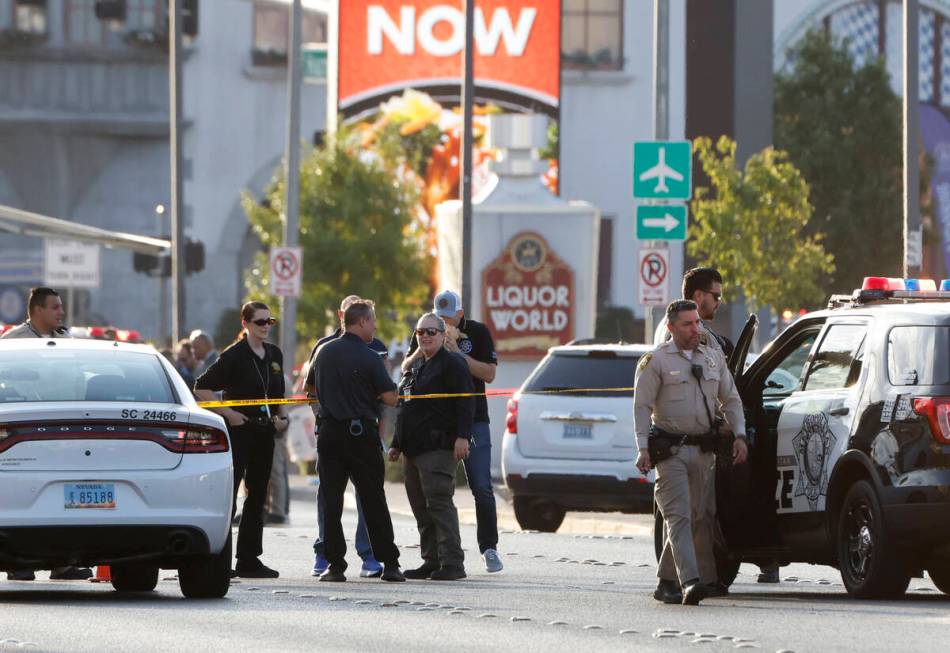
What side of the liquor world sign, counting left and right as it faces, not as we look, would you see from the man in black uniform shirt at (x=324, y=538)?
front

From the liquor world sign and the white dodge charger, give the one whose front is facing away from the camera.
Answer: the white dodge charger

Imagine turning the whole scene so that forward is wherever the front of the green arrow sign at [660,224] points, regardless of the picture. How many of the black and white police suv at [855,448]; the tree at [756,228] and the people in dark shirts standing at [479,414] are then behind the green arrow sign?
1

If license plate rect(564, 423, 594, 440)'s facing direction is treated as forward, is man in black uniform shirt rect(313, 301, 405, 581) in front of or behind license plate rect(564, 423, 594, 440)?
in front

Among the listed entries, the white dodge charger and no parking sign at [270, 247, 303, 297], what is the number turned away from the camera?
1

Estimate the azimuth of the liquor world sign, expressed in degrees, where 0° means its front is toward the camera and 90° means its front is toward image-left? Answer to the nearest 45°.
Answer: approximately 0°

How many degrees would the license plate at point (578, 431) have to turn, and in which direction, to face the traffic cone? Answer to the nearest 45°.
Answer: approximately 45° to its right

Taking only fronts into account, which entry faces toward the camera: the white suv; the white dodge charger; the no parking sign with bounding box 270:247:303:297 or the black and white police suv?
the no parking sign

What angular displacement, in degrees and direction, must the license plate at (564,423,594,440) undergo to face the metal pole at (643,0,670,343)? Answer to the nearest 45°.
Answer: approximately 180°

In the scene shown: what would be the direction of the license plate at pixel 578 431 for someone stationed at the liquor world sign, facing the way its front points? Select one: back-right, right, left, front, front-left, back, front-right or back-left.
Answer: front

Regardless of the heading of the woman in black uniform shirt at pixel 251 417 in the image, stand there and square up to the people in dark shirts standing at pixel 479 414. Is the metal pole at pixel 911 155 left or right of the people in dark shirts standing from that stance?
left

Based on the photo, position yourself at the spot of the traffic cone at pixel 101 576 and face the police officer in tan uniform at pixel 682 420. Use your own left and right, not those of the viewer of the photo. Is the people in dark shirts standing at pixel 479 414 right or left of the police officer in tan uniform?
left
